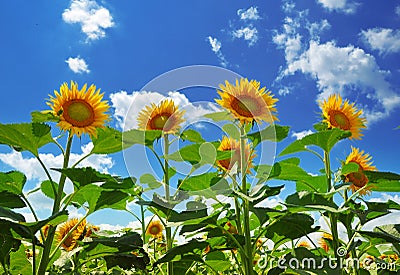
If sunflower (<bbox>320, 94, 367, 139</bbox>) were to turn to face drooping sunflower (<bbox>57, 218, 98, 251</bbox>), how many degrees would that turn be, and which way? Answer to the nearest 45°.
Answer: approximately 45° to its right

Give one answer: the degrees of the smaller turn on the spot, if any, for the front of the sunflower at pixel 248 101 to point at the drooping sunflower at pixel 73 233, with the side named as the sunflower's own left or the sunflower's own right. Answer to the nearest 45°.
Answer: approximately 135° to the sunflower's own right

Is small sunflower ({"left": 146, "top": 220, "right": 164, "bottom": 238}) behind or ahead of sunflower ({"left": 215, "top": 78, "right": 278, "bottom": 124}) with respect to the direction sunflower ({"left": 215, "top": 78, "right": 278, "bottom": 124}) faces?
behind

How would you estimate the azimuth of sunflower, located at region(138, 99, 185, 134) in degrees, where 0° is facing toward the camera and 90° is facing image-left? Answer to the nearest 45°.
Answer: approximately 0°

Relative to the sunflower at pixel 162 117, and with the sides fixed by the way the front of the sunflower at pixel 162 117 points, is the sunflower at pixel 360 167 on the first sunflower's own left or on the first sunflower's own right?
on the first sunflower's own left

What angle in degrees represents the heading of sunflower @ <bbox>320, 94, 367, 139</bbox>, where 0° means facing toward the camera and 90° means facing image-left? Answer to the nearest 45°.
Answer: approximately 45°

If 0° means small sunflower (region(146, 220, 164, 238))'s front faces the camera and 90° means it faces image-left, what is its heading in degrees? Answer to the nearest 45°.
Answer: approximately 0°
